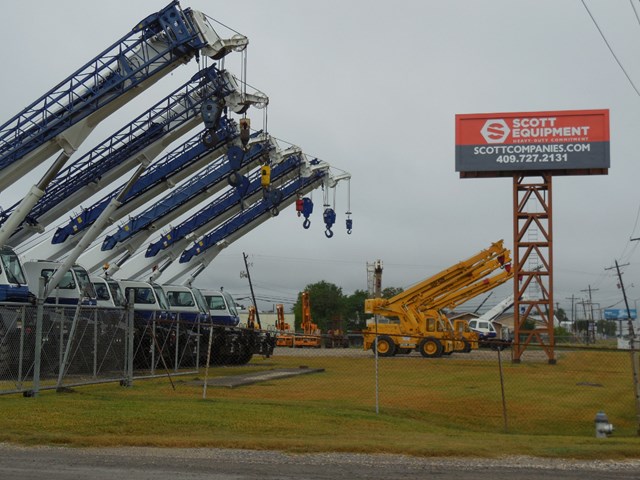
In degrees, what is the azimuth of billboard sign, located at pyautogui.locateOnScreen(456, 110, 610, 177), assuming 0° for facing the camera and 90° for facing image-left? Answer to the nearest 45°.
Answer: approximately 0°

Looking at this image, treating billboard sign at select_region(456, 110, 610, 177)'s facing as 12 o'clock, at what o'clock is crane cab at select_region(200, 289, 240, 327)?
The crane cab is roughly at 2 o'clock from the billboard sign.

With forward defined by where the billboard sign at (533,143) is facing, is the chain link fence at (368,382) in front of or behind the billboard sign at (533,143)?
in front

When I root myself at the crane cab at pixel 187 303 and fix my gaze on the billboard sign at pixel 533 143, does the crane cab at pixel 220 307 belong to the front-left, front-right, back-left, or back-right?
front-left

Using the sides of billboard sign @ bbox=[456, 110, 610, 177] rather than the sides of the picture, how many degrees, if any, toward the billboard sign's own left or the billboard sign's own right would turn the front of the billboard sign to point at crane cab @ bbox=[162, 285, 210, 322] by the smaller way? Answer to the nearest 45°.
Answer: approximately 45° to the billboard sign's own right

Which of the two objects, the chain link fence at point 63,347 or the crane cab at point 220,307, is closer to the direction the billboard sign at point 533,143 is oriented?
the chain link fence

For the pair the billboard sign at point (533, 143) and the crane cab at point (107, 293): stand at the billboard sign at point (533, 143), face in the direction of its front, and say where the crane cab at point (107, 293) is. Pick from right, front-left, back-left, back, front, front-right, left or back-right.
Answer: front-right

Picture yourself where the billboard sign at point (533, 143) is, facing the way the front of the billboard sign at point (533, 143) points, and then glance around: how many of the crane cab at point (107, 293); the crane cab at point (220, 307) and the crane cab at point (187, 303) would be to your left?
0
